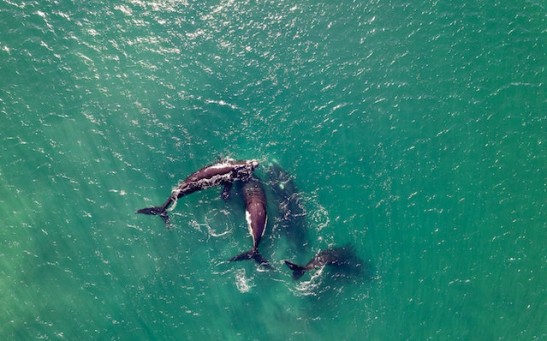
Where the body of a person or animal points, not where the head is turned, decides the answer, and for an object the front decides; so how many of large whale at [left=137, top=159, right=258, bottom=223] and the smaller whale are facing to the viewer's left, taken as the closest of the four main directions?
0

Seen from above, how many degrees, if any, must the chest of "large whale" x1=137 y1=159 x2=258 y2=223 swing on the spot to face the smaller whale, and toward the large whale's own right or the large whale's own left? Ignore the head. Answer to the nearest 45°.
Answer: approximately 45° to the large whale's own right

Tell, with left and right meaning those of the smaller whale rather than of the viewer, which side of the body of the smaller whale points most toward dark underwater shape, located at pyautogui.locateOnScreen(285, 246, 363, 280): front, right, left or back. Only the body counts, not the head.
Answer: right

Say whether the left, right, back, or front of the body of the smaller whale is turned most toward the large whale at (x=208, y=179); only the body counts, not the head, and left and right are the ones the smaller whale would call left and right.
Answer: left

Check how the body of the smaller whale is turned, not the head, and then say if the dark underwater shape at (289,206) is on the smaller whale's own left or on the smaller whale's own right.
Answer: on the smaller whale's own right

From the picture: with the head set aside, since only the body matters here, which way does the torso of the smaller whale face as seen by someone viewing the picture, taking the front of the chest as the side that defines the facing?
away from the camera

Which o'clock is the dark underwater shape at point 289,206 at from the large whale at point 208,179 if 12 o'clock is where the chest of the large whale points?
The dark underwater shape is roughly at 1 o'clock from the large whale.

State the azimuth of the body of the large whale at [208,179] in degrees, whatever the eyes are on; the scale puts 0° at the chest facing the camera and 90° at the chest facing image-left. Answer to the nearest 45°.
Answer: approximately 225°

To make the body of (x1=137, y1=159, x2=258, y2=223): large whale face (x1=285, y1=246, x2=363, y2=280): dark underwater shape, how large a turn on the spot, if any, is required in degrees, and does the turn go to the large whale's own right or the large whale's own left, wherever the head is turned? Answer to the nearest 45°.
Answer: approximately 45° to the large whale's own right
